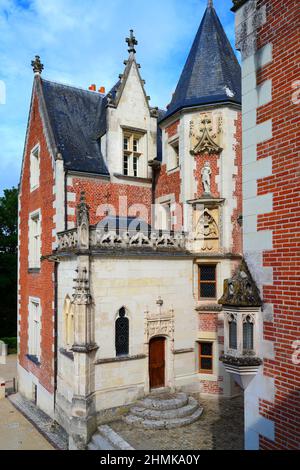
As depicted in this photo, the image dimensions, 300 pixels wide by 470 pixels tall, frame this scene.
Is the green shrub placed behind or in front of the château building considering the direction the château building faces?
behind

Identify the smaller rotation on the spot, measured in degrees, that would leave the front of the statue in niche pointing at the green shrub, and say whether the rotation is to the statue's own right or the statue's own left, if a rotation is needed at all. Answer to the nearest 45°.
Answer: approximately 135° to the statue's own right

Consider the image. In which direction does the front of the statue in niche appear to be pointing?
toward the camera

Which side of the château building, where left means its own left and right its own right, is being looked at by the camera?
front
